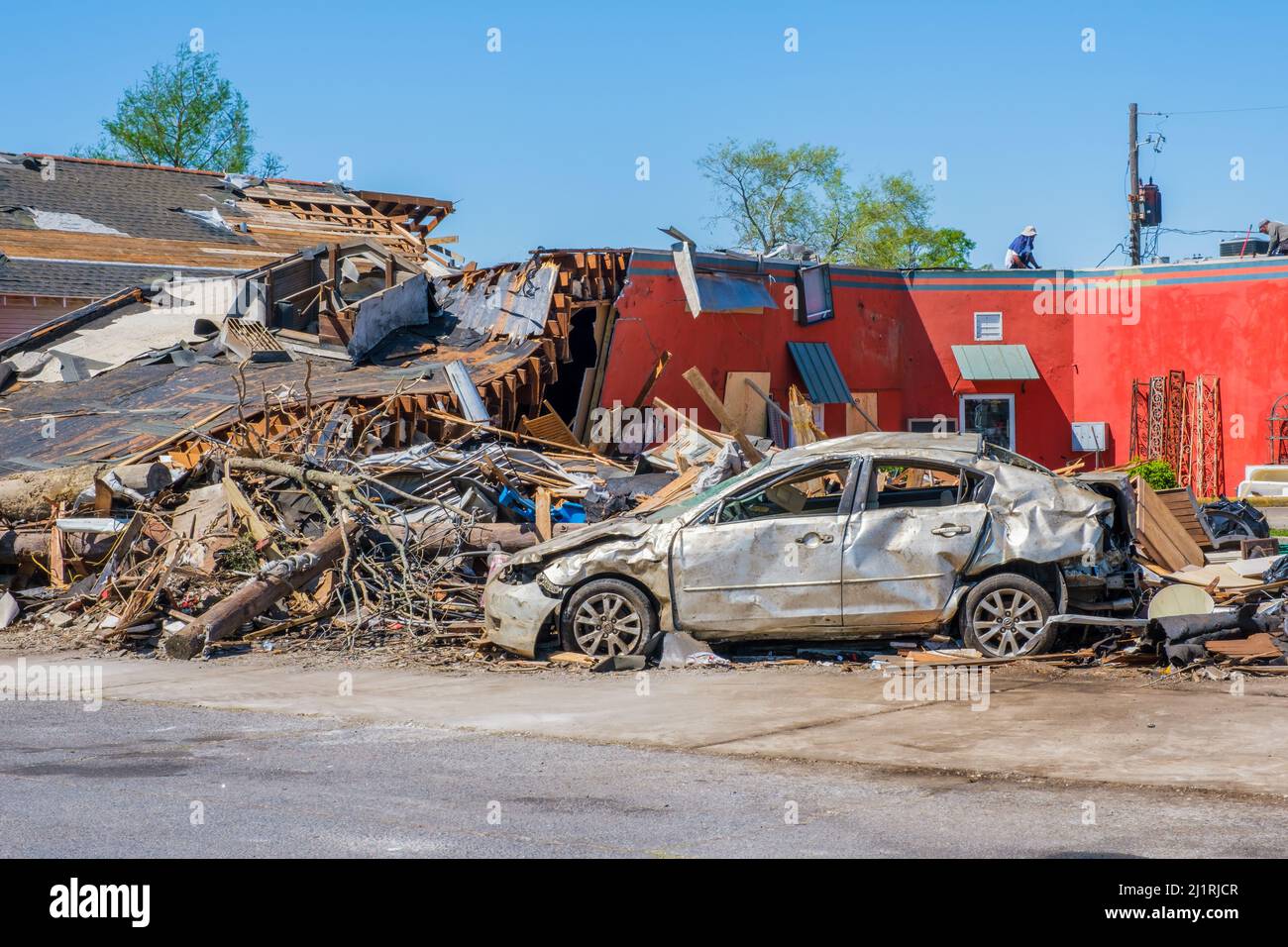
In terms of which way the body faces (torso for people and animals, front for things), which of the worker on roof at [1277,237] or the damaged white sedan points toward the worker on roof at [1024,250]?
the worker on roof at [1277,237]

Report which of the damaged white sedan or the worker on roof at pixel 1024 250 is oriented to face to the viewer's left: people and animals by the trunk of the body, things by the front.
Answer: the damaged white sedan

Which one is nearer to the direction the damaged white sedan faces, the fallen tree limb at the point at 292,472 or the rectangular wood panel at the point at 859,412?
the fallen tree limb

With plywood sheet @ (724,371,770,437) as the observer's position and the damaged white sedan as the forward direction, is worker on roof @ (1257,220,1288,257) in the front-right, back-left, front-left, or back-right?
back-left

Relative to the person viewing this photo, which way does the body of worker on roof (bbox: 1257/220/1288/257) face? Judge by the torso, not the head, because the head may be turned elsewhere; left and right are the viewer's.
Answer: facing to the left of the viewer

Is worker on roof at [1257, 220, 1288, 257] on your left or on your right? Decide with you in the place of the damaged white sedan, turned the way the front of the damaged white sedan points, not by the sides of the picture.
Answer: on your right

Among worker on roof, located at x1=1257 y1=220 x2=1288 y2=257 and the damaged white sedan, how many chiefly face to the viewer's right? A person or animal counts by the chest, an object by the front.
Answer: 0

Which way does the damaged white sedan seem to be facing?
to the viewer's left
